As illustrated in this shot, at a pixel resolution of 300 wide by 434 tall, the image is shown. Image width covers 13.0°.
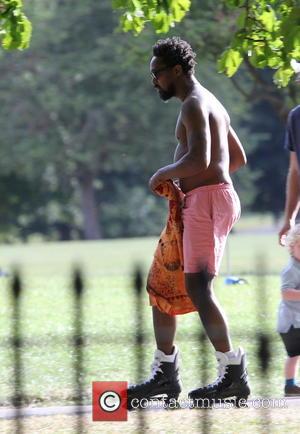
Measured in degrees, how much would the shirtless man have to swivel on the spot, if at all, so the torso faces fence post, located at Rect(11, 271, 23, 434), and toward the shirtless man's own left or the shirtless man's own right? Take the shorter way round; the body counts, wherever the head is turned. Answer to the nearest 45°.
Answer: approximately 45° to the shirtless man's own left

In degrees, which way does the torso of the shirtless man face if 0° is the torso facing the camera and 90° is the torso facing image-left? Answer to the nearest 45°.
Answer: approximately 90°
